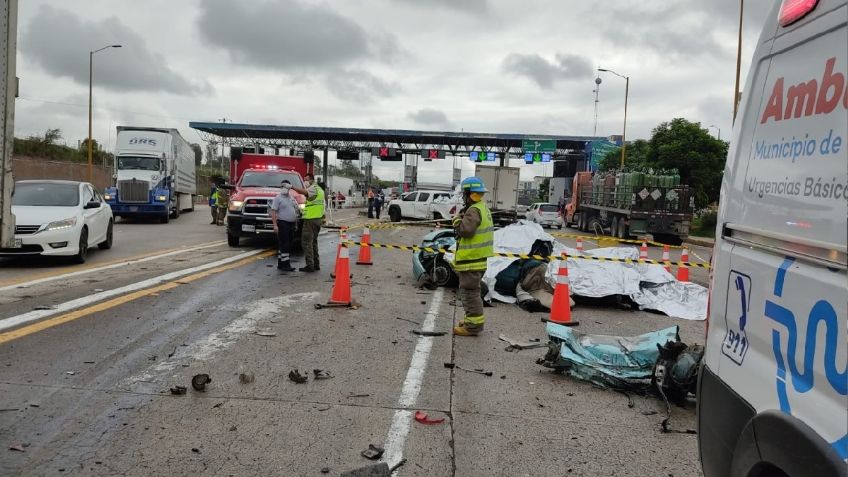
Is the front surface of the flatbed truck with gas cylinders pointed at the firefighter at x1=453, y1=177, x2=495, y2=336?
no

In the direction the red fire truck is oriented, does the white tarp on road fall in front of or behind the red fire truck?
in front

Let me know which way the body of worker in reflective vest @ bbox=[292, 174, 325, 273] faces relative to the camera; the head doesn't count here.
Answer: to the viewer's left

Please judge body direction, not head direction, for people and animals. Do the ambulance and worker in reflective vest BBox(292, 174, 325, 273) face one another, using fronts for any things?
no

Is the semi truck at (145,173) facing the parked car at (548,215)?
no

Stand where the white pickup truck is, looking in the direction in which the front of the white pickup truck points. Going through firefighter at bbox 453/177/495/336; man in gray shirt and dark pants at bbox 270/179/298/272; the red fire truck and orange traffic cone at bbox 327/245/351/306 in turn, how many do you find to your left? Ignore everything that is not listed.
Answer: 4

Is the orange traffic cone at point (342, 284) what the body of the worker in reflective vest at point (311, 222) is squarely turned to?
no

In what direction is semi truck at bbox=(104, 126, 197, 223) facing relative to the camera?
toward the camera

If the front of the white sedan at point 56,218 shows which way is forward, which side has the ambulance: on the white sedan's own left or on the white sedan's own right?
on the white sedan's own left

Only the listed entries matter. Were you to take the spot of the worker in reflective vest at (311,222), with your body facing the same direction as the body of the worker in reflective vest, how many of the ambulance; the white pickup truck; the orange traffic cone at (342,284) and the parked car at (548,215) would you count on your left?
2

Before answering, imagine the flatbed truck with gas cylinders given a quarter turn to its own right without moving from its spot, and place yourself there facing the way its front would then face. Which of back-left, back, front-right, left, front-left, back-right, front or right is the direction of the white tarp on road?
back-right

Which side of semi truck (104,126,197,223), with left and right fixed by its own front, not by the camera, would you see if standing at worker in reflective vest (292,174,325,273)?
front

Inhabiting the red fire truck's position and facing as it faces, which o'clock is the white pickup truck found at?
The white pickup truck is roughly at 7 o'clock from the red fire truck.

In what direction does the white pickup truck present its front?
to the viewer's left

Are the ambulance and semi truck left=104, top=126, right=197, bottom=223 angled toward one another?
no

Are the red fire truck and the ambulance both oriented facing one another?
no
